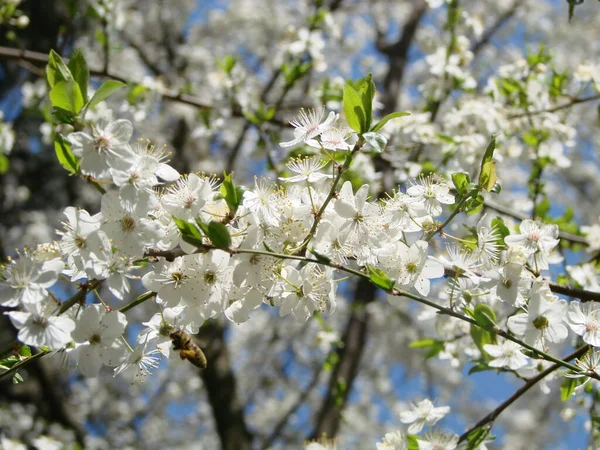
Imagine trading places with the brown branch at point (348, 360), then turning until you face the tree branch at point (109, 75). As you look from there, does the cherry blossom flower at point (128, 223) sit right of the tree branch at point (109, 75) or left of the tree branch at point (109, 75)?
left

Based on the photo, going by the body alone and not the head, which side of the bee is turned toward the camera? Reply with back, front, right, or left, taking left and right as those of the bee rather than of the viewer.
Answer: left

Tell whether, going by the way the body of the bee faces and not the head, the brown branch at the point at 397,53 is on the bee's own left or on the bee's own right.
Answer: on the bee's own right

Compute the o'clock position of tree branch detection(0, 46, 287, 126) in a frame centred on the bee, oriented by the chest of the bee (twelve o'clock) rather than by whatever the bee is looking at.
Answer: The tree branch is roughly at 2 o'clock from the bee.
